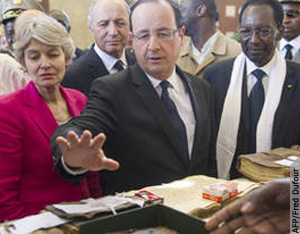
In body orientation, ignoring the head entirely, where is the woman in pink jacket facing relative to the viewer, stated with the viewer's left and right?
facing the viewer and to the right of the viewer

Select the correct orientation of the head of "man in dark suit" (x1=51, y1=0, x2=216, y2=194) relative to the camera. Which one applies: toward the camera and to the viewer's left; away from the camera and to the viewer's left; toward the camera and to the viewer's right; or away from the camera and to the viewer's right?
toward the camera and to the viewer's left

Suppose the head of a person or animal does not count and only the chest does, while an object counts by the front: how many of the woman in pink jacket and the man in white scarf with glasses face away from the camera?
0

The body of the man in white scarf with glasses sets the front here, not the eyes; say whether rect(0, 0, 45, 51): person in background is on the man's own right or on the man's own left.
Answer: on the man's own right

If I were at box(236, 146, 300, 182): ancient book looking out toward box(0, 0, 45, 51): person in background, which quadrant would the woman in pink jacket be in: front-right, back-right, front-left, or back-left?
front-left

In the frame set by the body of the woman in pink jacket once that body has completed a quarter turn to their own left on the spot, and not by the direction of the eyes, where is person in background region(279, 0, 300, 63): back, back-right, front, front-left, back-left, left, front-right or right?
front

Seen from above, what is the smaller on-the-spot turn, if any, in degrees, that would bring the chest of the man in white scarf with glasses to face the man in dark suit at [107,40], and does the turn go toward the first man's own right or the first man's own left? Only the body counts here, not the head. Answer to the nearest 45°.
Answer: approximately 90° to the first man's own right

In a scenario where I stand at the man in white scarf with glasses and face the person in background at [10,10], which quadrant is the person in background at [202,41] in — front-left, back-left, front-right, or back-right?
front-right

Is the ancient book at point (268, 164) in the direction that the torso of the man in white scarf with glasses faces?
yes

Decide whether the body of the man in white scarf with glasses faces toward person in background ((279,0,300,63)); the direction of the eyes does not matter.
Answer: no

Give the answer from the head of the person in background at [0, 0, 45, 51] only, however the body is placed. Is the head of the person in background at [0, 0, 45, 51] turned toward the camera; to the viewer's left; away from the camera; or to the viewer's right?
toward the camera

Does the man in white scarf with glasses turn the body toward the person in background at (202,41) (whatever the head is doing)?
no

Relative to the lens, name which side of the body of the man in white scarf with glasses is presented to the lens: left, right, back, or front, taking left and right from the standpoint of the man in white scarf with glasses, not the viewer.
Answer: front

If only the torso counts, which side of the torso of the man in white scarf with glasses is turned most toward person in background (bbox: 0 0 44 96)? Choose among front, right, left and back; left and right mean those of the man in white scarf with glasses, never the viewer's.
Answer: right

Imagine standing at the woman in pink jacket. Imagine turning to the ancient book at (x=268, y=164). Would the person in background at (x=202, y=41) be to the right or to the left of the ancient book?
left

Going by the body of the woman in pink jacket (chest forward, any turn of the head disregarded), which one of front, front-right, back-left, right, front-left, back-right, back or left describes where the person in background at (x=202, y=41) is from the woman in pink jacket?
left

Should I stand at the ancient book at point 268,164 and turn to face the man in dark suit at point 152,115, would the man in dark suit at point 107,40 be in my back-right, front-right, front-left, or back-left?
front-right
